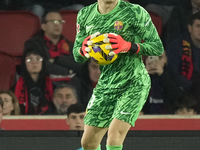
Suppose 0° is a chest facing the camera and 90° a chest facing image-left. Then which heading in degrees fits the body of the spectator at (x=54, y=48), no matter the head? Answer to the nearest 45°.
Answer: approximately 315°

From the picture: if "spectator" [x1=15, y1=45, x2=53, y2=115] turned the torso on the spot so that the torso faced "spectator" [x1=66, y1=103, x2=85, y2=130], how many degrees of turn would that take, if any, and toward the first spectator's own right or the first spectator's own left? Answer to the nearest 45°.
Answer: approximately 45° to the first spectator's own left

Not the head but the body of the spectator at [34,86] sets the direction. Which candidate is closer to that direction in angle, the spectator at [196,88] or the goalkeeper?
the goalkeeper

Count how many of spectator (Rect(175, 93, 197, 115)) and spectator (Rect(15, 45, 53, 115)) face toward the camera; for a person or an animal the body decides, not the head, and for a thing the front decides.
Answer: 2

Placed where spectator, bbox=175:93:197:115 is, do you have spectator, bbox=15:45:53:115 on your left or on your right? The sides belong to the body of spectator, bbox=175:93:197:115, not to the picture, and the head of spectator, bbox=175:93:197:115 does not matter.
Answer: on your right
